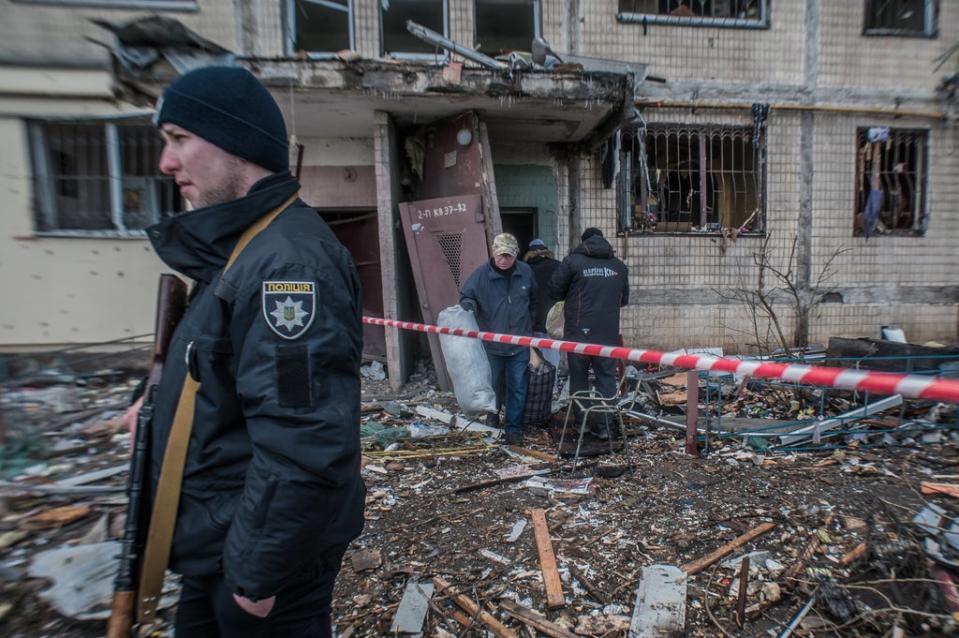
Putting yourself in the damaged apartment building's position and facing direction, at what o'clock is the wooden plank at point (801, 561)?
The wooden plank is roughly at 12 o'clock from the damaged apartment building.

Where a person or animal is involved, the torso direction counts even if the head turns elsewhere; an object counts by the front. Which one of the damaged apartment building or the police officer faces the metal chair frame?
the damaged apartment building

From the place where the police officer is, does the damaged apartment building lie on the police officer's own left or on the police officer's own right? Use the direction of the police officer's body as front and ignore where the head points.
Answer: on the police officer's own right

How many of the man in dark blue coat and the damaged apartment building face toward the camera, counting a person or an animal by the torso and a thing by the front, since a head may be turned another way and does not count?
2

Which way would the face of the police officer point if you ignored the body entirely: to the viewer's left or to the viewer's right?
to the viewer's left

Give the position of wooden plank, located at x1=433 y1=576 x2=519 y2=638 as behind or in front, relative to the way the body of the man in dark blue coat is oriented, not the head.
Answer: in front

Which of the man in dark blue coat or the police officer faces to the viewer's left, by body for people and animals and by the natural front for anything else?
the police officer

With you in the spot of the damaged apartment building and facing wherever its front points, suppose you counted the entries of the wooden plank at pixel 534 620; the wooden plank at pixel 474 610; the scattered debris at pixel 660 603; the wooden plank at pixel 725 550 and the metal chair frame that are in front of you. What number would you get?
5

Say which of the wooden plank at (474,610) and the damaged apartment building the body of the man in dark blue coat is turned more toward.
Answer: the wooden plank

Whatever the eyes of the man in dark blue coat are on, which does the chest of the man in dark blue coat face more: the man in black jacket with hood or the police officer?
the police officer

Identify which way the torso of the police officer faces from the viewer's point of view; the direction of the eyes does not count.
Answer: to the viewer's left

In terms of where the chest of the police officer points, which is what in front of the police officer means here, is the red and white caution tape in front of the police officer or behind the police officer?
behind

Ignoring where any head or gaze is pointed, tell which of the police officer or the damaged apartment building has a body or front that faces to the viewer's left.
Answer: the police officer

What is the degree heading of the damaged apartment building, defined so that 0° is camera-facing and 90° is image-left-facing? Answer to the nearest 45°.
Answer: approximately 0°
